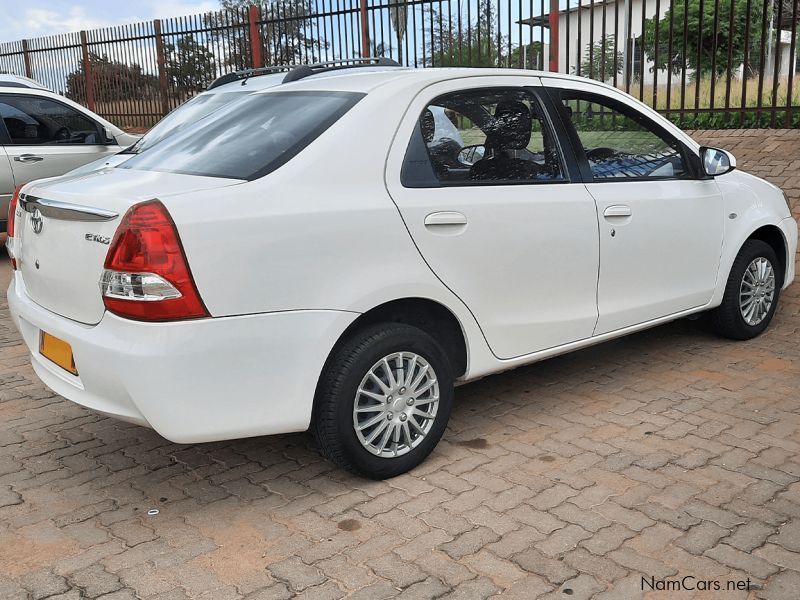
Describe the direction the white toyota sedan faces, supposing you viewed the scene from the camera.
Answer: facing away from the viewer and to the right of the viewer

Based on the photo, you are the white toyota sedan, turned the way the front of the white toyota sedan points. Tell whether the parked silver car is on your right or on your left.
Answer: on your left

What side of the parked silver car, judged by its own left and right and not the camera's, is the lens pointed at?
right

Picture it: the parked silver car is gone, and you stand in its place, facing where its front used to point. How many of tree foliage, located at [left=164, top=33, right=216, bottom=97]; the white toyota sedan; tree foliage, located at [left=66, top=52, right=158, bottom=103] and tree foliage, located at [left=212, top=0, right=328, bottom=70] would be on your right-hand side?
1

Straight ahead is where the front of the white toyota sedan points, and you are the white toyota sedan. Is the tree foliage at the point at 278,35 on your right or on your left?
on your left

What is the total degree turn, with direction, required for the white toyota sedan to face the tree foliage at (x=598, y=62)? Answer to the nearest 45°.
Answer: approximately 45° to its left

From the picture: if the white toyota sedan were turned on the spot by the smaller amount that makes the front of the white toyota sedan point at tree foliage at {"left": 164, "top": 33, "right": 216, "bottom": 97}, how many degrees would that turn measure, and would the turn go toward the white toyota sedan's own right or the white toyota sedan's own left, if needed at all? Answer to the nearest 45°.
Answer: approximately 45° to the white toyota sedan's own left

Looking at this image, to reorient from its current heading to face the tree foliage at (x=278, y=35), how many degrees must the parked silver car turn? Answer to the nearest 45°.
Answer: approximately 45° to its left

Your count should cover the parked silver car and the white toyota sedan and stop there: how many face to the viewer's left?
0

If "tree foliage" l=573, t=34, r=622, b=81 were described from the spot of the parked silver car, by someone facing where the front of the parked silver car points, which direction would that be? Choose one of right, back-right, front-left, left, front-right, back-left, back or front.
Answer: front
